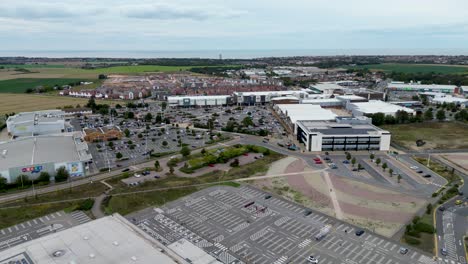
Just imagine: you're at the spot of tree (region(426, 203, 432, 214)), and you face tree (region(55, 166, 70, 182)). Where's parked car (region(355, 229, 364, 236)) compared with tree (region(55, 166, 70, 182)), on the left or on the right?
left

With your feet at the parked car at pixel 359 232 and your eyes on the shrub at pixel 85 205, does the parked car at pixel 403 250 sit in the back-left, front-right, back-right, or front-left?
back-left

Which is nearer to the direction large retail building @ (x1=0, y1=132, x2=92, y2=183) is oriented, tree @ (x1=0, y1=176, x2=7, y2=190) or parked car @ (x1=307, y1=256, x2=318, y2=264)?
the parked car

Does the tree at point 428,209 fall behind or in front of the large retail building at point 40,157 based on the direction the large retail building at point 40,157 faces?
in front
